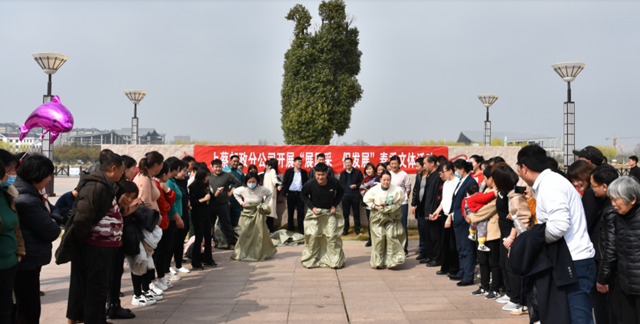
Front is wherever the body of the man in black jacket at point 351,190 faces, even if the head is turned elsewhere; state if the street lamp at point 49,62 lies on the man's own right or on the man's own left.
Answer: on the man's own right

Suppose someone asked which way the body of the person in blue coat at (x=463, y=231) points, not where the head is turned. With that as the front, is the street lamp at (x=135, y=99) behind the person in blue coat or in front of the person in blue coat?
in front

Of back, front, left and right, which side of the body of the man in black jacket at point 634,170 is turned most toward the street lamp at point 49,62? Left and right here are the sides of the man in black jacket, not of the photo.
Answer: front

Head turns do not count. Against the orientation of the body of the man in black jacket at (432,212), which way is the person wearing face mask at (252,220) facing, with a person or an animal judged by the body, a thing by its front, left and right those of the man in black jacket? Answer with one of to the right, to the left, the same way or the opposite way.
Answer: to the left

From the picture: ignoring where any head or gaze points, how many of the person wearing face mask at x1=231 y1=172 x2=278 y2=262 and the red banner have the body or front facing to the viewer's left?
0

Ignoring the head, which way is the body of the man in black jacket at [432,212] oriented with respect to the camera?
to the viewer's left

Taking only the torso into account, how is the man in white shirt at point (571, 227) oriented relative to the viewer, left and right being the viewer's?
facing away from the viewer and to the left of the viewer

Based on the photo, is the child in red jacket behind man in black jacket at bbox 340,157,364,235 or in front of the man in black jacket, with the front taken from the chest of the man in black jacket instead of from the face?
in front

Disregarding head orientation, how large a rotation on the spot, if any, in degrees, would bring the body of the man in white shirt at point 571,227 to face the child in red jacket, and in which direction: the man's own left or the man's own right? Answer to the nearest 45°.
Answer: approximately 45° to the man's own right

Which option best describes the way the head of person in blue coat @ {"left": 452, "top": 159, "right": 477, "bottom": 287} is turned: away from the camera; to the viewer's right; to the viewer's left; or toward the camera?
to the viewer's left

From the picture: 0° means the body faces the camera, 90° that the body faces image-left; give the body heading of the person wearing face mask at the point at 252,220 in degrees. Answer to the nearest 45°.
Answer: approximately 0°

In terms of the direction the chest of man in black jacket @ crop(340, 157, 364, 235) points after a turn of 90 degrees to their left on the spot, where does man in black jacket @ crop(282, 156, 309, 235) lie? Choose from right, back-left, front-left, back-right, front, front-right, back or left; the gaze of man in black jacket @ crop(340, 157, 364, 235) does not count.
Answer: back

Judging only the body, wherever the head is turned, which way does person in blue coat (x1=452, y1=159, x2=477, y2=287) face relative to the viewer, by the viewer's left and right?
facing to the left of the viewer

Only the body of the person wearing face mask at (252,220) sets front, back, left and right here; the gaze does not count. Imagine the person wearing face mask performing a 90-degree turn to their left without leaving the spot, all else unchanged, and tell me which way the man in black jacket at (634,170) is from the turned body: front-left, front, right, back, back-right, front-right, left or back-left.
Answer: front

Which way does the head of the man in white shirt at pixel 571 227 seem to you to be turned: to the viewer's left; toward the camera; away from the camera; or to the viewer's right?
to the viewer's left

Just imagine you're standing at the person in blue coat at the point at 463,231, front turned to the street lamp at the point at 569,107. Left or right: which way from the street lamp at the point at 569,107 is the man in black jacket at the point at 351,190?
left

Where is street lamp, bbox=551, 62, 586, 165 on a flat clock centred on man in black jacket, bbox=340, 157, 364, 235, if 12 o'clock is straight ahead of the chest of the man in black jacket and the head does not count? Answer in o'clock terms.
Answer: The street lamp is roughly at 8 o'clock from the man in black jacket.
